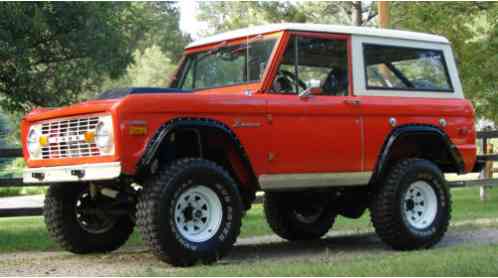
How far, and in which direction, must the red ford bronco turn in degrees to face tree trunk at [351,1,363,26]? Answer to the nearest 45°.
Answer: approximately 135° to its right

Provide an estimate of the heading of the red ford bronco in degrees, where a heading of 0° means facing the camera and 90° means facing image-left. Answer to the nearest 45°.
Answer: approximately 45°
